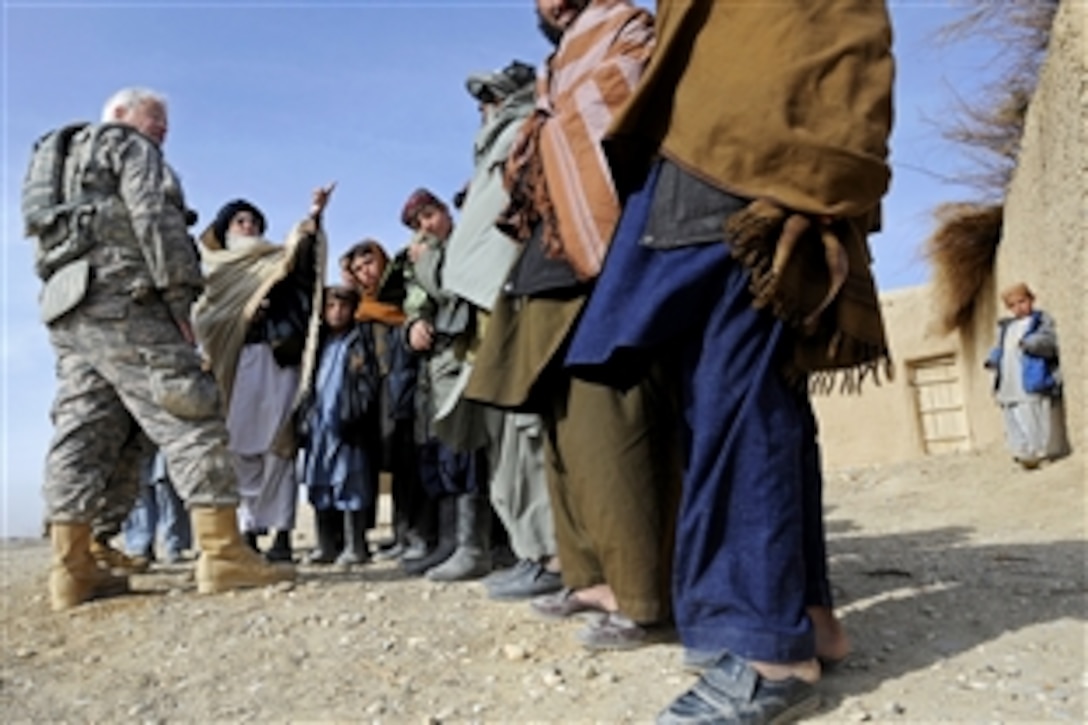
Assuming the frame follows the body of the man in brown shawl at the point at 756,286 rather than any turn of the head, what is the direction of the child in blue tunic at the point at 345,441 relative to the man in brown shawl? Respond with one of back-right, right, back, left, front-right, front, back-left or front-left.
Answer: front-right

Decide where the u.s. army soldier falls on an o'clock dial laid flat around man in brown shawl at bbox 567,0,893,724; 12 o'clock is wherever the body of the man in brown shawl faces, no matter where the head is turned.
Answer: The u.s. army soldier is roughly at 1 o'clock from the man in brown shawl.

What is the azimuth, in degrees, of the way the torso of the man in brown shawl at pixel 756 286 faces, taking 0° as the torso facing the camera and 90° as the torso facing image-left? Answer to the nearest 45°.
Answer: approximately 90°

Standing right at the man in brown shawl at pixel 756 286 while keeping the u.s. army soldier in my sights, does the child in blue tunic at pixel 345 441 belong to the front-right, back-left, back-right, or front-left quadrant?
front-right

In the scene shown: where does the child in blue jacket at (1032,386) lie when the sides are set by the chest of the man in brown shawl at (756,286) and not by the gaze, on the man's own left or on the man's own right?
on the man's own right

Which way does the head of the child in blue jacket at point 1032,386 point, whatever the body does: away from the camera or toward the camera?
toward the camera
